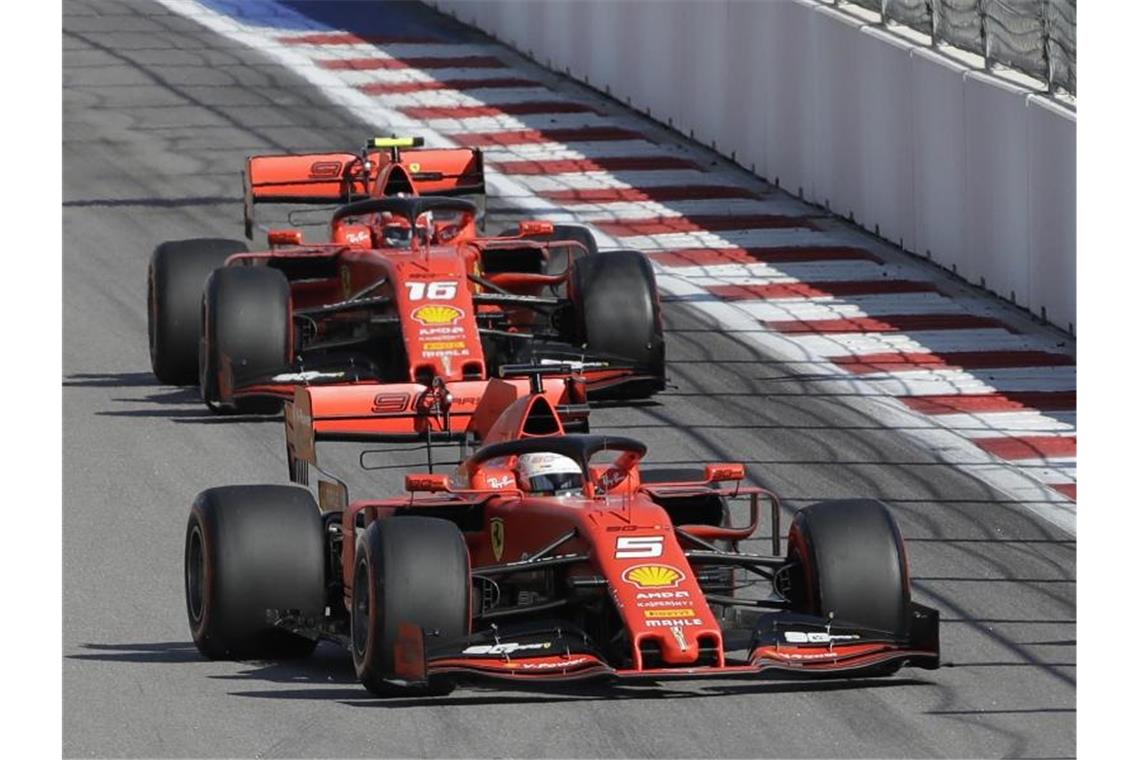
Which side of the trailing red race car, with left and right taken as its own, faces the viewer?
front

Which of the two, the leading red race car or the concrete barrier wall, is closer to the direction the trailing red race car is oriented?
the leading red race car

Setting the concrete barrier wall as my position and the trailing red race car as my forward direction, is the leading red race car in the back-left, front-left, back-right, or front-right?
front-left

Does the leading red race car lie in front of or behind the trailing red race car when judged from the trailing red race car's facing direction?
in front
